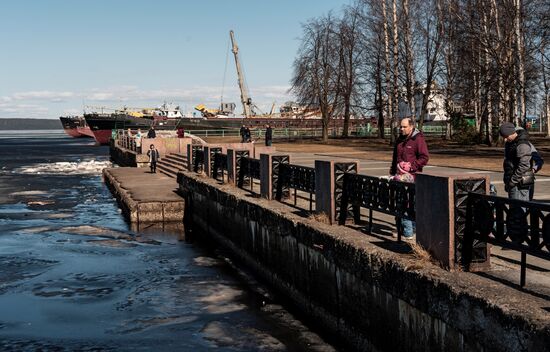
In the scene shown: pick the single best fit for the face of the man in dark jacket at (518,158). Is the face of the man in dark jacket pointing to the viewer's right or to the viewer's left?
to the viewer's left

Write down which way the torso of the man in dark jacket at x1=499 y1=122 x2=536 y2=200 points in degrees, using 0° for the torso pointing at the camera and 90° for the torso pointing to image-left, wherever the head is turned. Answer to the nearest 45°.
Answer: approximately 90°

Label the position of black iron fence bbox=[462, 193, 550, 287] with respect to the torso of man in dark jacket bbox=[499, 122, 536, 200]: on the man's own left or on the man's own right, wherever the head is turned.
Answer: on the man's own left

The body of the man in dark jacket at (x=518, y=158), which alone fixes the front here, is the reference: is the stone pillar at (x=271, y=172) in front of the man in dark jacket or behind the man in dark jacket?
in front

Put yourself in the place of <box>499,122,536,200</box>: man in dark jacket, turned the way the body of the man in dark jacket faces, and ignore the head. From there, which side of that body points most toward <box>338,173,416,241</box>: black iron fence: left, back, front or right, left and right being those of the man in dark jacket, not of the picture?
front

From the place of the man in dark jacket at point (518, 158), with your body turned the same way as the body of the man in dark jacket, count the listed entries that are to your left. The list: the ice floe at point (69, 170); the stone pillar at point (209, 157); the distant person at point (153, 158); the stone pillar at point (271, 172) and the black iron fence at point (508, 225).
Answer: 1

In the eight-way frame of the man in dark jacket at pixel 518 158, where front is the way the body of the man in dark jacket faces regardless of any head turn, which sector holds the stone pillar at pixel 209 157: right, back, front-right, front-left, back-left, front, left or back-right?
front-right

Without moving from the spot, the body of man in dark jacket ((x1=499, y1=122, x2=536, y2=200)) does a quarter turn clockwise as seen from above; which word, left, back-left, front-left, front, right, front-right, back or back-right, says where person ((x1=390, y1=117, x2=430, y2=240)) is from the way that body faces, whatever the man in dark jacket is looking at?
left

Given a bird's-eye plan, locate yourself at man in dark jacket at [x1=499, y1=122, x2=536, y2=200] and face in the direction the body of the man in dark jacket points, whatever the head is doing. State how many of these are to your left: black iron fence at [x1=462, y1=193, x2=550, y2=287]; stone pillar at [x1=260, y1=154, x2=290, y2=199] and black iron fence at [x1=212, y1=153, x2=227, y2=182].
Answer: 1

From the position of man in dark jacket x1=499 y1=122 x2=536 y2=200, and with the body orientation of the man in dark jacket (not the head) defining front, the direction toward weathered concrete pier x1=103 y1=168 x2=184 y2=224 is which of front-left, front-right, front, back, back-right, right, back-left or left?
front-right

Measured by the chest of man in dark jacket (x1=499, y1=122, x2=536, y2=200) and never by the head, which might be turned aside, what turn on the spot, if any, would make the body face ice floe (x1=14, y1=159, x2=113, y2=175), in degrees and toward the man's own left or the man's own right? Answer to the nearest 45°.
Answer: approximately 45° to the man's own right
